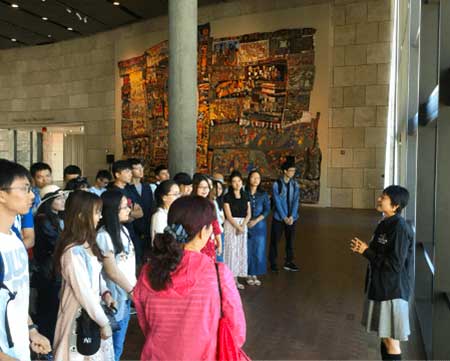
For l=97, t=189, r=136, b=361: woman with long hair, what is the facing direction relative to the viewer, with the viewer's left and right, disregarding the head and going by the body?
facing to the right of the viewer

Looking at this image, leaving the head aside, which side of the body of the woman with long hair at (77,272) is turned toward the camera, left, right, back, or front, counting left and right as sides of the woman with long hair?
right

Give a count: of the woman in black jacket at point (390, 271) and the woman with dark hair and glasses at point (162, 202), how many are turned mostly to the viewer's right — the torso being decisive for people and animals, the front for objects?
1

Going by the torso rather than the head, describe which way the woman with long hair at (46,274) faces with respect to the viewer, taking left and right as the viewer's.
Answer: facing to the right of the viewer

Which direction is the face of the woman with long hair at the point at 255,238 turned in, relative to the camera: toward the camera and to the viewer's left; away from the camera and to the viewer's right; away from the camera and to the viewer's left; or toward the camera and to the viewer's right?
toward the camera and to the viewer's right

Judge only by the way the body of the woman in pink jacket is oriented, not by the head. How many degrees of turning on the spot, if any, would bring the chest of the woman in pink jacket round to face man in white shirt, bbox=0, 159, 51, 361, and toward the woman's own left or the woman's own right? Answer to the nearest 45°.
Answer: approximately 135° to the woman's own left

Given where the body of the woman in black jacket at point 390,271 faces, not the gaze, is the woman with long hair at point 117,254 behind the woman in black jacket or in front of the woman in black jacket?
in front

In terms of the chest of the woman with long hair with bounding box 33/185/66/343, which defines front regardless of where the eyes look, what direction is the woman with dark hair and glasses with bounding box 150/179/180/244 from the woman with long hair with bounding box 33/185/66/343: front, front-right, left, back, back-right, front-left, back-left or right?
front-left

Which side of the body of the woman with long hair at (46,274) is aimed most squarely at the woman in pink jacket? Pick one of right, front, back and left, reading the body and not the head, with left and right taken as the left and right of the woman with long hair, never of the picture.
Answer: right

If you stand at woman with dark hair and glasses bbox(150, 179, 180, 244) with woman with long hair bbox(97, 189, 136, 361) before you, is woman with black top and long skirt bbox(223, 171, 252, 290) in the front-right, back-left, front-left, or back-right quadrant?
back-left

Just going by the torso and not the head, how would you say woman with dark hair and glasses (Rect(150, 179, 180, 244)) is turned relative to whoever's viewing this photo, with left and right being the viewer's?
facing to the right of the viewer

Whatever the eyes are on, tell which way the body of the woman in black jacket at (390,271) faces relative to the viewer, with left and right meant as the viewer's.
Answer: facing to the left of the viewer
